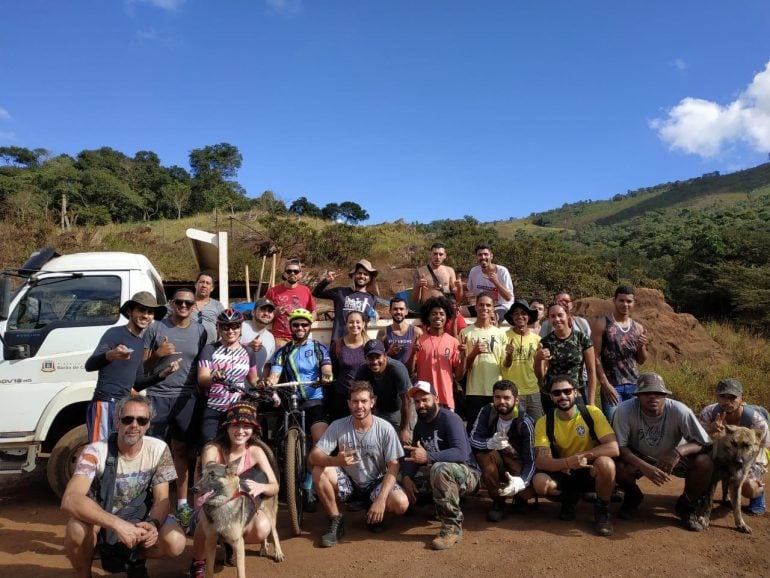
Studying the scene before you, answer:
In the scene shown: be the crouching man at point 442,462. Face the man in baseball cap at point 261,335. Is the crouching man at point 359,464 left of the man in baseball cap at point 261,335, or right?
left

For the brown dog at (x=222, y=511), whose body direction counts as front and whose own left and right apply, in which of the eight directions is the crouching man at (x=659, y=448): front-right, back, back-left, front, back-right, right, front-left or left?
back-left

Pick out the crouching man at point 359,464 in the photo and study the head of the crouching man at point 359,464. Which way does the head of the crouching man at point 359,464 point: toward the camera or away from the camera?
toward the camera

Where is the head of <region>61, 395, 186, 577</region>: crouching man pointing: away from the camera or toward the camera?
toward the camera

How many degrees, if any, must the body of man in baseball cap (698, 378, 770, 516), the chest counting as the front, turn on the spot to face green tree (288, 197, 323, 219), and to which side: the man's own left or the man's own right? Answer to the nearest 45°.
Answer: approximately 135° to the man's own right

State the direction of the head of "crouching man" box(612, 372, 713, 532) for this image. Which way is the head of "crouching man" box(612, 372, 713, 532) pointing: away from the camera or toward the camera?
toward the camera

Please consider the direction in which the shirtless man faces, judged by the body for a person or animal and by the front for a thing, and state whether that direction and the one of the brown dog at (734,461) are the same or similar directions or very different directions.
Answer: same or similar directions

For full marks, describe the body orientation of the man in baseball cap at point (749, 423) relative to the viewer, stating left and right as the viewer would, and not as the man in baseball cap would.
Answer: facing the viewer

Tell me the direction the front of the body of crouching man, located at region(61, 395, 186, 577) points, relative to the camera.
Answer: toward the camera

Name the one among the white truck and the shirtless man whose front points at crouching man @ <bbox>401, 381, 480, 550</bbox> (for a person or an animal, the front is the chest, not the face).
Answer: the shirtless man

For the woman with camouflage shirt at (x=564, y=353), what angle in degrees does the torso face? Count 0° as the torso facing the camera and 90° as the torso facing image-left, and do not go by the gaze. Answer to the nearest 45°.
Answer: approximately 0°

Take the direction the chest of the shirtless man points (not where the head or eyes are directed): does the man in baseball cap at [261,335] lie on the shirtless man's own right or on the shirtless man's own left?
on the shirtless man's own right

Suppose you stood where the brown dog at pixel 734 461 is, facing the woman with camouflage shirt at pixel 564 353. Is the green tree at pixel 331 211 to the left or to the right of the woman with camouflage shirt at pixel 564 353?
right

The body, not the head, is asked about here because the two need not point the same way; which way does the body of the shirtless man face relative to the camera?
toward the camera

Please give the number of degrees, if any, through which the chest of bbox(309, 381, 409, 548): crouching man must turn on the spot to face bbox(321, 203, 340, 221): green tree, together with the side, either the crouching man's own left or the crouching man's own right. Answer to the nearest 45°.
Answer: approximately 180°

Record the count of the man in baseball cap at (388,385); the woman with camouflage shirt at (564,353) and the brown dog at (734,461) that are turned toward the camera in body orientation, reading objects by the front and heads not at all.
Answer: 3

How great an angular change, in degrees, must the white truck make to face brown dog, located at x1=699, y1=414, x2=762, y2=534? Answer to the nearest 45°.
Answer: approximately 135° to its left

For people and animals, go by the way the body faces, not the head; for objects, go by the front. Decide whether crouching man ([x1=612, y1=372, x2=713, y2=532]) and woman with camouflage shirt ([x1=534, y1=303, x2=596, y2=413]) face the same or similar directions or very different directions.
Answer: same or similar directions

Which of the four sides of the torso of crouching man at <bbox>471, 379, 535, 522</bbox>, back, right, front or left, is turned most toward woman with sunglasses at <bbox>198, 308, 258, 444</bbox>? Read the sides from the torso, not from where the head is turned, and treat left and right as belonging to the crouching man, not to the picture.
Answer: right
